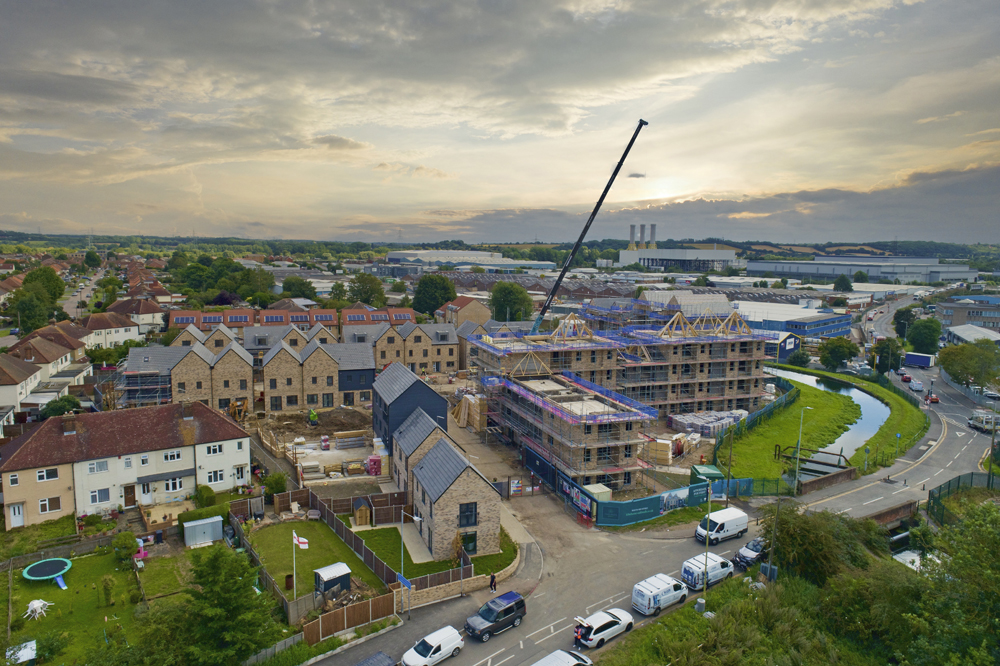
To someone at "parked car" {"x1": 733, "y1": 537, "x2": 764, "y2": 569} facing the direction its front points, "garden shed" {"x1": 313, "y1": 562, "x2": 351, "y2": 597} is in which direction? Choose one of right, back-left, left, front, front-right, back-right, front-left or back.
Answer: front

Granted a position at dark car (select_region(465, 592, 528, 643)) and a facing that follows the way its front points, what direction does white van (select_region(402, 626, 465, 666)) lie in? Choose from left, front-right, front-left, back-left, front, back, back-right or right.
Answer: front

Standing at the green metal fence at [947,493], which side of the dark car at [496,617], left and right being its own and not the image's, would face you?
back

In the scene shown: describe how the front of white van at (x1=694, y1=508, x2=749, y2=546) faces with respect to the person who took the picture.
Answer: facing the viewer and to the left of the viewer

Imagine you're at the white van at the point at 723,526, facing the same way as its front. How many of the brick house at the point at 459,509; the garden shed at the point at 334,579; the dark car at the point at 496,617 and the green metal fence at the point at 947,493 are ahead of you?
3

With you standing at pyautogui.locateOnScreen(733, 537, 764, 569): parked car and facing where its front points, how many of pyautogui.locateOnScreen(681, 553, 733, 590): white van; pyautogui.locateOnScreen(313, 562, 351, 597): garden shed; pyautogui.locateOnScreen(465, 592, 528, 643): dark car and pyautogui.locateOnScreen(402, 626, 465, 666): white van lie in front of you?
4
